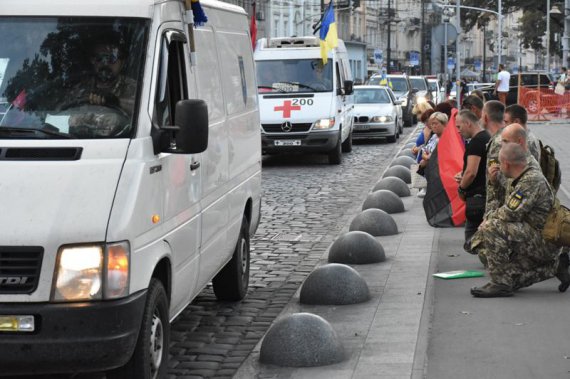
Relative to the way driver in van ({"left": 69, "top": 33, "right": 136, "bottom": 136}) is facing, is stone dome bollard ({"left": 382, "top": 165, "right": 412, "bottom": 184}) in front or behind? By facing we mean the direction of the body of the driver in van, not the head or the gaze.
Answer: behind

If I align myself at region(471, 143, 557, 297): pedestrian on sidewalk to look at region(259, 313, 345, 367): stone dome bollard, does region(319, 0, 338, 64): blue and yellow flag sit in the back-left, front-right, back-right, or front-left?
back-right

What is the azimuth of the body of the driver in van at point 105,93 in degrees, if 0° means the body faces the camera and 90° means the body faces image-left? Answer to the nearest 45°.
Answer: approximately 45°

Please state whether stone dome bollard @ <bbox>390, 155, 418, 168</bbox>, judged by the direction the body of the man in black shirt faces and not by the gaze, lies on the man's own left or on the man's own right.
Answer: on the man's own right

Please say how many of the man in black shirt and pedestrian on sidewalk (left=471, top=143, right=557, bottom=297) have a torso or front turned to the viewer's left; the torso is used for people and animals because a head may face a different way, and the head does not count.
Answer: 2

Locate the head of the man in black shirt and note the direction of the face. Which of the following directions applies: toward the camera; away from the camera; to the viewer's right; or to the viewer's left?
to the viewer's left

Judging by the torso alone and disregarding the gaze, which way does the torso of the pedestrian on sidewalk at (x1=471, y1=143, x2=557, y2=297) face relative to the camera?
to the viewer's left

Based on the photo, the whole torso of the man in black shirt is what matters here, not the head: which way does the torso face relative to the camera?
to the viewer's left

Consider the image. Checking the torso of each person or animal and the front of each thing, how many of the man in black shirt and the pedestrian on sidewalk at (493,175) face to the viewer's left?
2

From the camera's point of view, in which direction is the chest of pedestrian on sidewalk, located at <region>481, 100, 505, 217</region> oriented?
to the viewer's left

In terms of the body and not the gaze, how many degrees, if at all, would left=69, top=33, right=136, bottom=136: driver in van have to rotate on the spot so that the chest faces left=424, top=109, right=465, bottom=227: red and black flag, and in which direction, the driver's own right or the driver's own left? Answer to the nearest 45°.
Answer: approximately 180°
